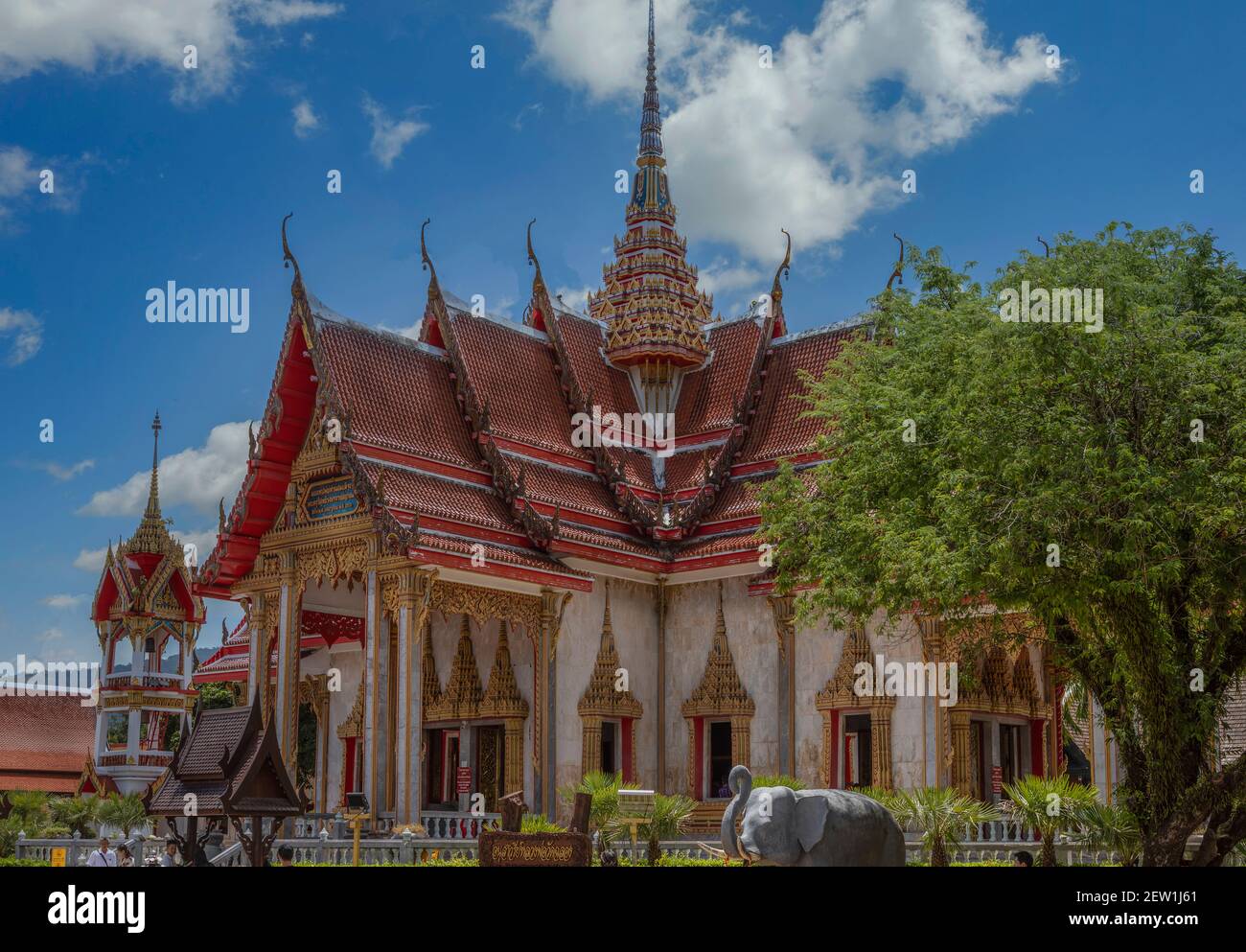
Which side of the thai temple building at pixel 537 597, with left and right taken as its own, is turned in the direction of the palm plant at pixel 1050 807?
left

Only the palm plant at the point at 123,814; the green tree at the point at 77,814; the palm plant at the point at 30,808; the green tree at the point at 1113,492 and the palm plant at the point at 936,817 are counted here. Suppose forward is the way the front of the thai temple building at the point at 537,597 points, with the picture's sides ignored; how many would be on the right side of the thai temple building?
3

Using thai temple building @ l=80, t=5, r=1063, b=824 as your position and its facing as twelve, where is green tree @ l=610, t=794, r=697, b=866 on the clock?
The green tree is roughly at 10 o'clock from the thai temple building.

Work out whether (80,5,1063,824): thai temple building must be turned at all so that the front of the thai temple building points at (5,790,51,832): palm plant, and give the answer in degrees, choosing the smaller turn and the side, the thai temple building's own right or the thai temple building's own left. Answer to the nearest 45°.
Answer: approximately 90° to the thai temple building's own right

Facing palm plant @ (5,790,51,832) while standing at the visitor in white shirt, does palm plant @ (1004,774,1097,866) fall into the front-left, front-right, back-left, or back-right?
back-right

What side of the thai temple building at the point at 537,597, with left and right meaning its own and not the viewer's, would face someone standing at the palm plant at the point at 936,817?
left

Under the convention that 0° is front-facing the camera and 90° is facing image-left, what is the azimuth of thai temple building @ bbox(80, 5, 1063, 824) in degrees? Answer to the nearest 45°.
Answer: approximately 45°

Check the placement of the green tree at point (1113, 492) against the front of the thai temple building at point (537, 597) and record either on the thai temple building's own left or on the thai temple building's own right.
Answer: on the thai temple building's own left

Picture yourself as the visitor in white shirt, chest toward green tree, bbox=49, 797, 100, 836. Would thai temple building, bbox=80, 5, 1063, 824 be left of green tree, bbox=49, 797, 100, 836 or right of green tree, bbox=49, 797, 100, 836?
right
